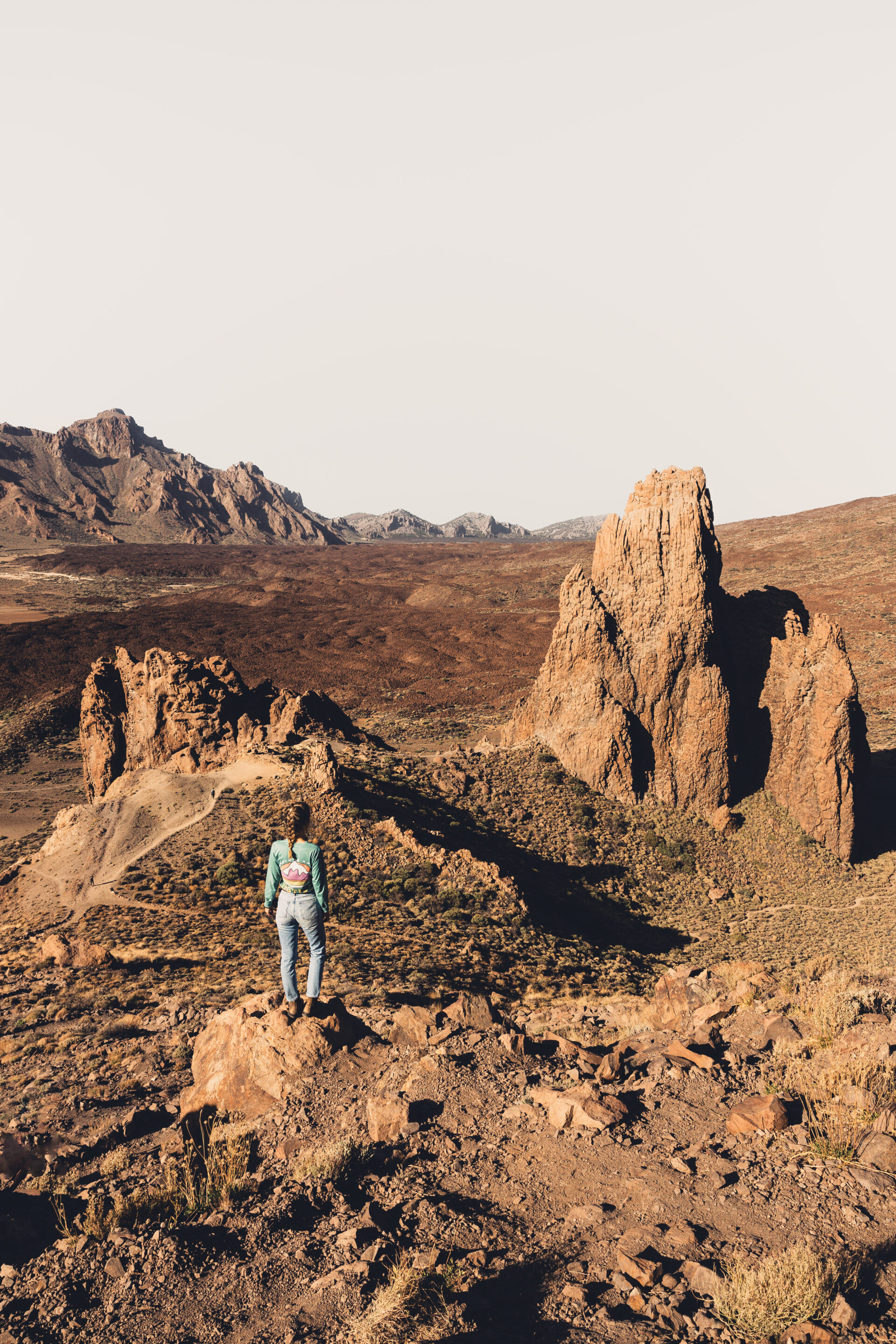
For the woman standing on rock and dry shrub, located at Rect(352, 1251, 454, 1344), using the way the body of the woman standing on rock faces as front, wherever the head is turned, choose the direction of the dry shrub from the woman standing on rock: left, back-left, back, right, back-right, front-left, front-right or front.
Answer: back

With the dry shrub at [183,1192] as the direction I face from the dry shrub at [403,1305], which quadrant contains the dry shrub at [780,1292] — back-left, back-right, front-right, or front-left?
back-right

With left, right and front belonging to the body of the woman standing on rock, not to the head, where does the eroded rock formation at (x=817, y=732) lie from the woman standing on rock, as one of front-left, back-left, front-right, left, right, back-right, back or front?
front-right

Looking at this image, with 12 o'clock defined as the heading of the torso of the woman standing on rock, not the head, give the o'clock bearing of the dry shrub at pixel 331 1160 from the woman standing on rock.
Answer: The dry shrub is roughly at 6 o'clock from the woman standing on rock.

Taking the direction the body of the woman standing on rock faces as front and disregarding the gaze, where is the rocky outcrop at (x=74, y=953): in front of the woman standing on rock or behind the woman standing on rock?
in front

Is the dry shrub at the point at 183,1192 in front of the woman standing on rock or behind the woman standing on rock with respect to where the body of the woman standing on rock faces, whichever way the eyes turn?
behind

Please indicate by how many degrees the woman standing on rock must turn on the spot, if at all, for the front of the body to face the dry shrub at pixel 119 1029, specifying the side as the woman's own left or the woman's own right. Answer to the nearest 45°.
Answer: approximately 45° to the woman's own left

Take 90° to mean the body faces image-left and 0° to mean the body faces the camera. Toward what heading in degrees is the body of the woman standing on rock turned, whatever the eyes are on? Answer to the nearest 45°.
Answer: approximately 180°

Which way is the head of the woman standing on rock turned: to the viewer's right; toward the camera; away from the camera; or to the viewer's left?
away from the camera
